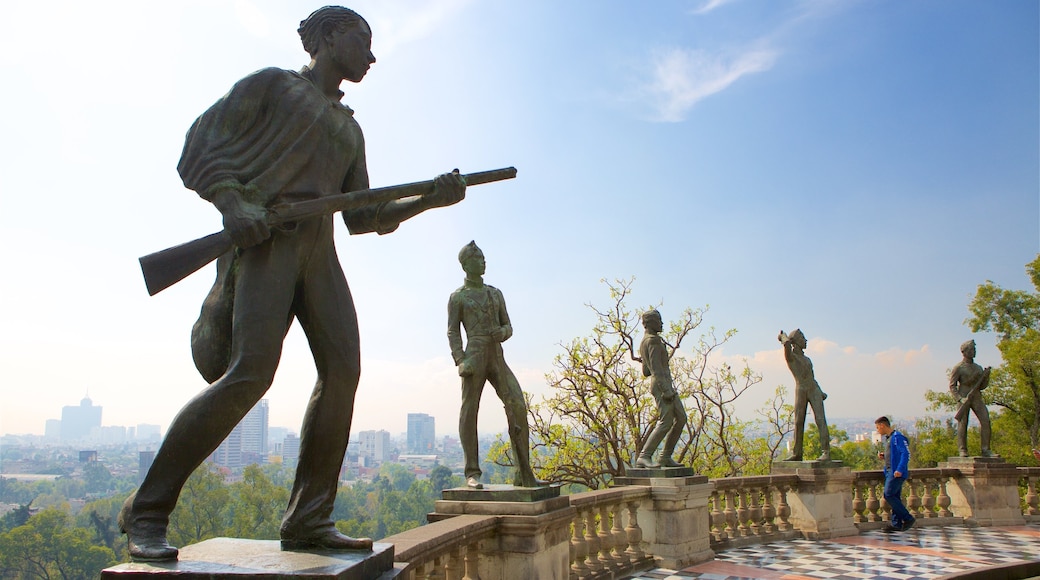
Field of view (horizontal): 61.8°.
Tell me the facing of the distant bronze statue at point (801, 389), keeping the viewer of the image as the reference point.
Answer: facing the viewer and to the left of the viewer

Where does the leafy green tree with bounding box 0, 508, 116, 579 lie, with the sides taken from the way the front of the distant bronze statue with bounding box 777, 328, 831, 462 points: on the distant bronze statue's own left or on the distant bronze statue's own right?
on the distant bronze statue's own right

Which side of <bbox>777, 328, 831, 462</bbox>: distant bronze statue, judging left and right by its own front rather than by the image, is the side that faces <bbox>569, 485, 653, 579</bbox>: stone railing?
right

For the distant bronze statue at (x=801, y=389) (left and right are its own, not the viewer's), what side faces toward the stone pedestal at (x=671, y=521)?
front

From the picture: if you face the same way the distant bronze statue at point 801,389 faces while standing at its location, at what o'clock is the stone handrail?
The stone handrail is roughly at 11 o'clock from the distant bronze statue.

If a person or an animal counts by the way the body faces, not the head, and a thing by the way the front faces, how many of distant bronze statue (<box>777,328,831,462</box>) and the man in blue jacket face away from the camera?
0
